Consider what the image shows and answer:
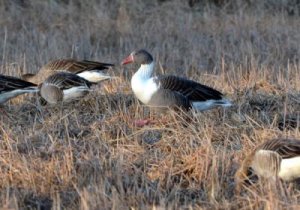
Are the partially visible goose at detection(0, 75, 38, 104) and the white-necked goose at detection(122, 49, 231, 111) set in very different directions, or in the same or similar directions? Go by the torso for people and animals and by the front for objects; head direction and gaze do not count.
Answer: same or similar directions

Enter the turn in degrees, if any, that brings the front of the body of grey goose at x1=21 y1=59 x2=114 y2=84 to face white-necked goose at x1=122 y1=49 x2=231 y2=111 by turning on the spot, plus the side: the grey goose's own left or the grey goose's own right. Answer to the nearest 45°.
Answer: approximately 135° to the grey goose's own left

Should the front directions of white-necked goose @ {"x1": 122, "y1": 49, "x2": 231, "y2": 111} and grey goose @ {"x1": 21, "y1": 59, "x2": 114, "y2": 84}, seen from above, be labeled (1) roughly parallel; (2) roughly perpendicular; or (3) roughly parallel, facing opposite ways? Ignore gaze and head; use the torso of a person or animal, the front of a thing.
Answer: roughly parallel

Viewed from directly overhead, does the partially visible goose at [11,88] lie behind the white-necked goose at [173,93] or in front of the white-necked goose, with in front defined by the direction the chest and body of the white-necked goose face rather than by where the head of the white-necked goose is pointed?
in front

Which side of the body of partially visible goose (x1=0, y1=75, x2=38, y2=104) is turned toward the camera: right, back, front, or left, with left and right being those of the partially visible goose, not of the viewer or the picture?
left

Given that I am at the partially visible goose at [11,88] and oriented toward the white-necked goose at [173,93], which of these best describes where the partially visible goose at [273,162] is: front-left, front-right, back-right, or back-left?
front-right

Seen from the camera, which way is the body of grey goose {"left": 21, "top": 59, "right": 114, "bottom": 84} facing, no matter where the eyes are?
to the viewer's left

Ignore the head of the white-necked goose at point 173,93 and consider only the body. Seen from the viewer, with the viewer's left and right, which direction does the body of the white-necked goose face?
facing to the left of the viewer
